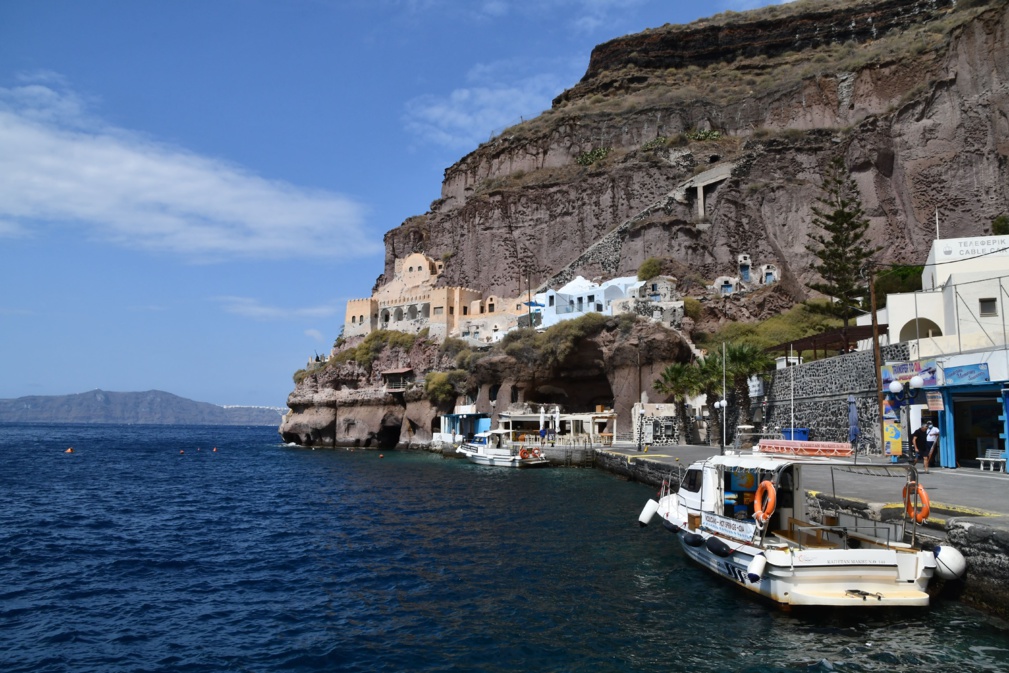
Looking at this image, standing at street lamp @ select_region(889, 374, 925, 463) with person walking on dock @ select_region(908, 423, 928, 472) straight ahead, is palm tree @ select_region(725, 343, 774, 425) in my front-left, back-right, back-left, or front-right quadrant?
back-right

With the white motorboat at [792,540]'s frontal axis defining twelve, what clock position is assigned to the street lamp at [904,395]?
The street lamp is roughly at 2 o'clock from the white motorboat.

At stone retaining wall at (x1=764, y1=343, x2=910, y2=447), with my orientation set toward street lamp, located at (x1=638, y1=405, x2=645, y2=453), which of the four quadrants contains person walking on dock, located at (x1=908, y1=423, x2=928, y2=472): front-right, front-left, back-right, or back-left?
back-left

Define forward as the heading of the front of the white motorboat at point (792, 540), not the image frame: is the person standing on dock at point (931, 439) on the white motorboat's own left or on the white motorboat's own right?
on the white motorboat's own right

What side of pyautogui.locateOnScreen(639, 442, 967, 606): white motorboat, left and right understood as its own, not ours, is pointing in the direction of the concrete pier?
right

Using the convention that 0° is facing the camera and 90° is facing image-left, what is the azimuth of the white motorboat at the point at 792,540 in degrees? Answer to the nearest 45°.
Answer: approximately 135°

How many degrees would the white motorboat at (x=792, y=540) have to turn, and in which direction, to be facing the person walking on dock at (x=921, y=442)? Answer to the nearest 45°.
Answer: approximately 45° to its right

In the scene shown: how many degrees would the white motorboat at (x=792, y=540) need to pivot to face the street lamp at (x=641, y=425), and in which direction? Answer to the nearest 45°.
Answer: approximately 45° to its right
